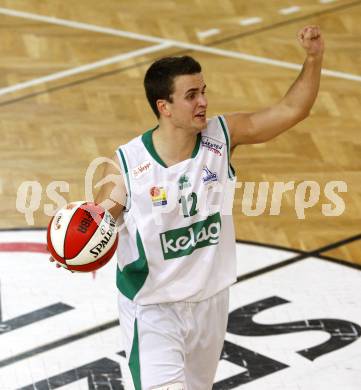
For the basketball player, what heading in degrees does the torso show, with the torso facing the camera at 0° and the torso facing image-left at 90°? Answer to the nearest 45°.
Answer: approximately 315°

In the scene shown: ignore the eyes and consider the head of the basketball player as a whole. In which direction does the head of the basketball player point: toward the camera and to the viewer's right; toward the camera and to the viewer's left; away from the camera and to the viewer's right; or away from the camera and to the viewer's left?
toward the camera and to the viewer's right
